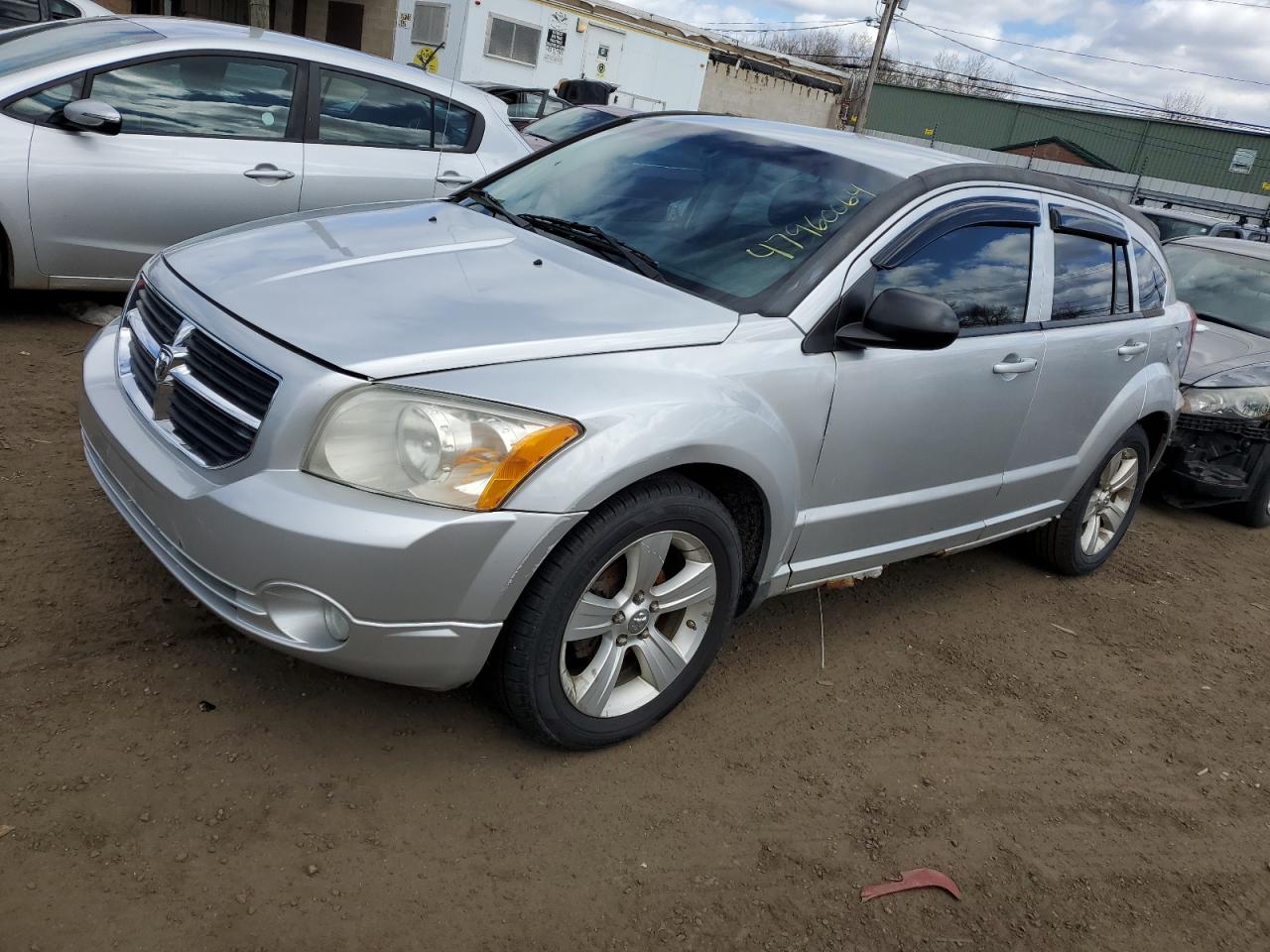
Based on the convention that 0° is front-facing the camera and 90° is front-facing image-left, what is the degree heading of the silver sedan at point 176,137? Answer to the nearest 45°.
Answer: approximately 45°

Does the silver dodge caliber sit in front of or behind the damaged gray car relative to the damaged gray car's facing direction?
in front

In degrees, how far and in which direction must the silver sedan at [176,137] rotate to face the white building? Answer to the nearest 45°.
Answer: approximately 135° to its right

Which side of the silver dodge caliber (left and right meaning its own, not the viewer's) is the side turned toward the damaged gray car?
back

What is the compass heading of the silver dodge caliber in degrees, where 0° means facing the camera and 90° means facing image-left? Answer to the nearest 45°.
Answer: approximately 45°

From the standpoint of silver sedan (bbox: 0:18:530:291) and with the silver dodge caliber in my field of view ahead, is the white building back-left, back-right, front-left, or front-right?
back-left

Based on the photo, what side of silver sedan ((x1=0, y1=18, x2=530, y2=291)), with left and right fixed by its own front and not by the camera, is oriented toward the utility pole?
back

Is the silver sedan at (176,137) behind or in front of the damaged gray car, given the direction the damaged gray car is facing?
in front

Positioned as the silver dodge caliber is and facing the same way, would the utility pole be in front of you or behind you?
behind

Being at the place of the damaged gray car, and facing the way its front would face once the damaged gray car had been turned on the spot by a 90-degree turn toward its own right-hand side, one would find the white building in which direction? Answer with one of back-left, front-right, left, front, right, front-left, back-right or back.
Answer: front
